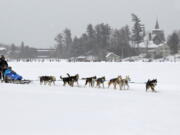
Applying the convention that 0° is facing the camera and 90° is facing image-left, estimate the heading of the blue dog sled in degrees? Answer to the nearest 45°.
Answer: approximately 270°
